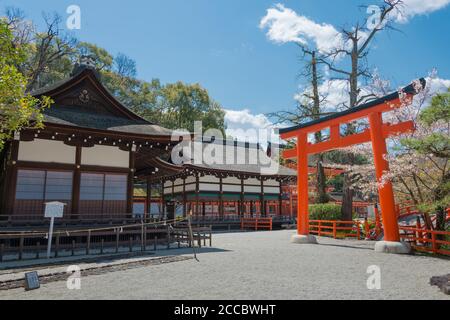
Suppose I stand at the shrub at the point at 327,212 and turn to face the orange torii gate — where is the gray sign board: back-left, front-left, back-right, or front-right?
front-right

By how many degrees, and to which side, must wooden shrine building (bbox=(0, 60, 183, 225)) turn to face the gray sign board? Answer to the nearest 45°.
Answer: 0° — it already faces it

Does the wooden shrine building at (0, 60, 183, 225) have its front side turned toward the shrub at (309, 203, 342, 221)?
no

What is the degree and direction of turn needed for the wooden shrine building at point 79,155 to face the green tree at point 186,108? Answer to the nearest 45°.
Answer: approximately 135° to its left

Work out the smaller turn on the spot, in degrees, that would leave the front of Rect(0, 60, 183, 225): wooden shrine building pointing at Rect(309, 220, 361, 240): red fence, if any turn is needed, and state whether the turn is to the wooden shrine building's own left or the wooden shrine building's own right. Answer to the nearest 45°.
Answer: approximately 90° to the wooden shrine building's own left

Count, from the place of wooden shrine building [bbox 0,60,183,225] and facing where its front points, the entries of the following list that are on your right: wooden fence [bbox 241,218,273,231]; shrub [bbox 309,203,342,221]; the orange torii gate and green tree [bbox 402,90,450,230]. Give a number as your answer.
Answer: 0

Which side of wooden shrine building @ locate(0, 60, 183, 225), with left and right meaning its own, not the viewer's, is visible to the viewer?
front

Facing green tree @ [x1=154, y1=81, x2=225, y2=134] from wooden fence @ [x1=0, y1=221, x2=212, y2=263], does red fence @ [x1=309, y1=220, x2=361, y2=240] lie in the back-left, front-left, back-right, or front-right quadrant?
front-right

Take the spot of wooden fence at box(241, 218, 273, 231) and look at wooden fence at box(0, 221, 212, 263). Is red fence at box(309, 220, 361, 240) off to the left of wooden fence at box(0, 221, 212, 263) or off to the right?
left

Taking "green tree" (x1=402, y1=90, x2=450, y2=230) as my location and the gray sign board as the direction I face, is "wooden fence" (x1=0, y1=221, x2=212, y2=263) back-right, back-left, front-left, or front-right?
front-right

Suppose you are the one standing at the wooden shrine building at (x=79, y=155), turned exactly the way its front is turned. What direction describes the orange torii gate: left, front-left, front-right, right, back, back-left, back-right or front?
front-left

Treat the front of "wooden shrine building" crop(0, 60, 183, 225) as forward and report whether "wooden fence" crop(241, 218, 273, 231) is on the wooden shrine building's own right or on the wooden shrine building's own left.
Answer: on the wooden shrine building's own left
